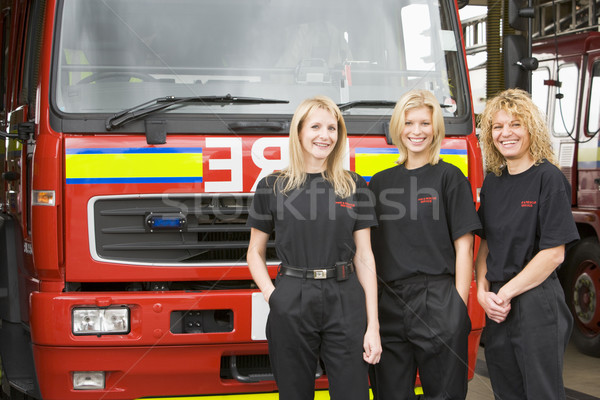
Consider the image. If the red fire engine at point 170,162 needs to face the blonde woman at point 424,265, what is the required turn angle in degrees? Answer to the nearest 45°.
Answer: approximately 45° to its left

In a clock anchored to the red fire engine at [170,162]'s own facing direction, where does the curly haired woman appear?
The curly haired woman is roughly at 10 o'clock from the red fire engine.

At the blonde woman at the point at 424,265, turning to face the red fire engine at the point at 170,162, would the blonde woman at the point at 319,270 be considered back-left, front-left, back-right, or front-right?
front-left

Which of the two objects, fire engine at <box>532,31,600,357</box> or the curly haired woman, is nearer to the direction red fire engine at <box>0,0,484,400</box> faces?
the curly haired woman

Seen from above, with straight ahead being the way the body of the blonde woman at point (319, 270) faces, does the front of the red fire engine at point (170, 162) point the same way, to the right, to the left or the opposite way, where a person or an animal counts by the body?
the same way

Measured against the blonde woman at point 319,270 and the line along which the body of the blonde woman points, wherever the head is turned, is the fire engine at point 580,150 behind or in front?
behind

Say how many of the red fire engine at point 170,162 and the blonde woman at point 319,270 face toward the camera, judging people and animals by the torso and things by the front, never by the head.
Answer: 2

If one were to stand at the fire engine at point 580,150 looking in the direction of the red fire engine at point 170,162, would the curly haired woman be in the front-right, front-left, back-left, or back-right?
front-left

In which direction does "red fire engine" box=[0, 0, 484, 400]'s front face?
toward the camera

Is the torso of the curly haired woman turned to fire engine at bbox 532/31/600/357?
no

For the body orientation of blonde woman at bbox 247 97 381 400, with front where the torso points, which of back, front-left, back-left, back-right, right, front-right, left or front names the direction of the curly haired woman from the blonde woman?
left

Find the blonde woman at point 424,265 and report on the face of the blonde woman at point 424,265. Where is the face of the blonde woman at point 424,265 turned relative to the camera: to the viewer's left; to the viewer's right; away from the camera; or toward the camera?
toward the camera

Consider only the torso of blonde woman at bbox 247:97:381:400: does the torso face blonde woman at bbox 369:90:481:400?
no

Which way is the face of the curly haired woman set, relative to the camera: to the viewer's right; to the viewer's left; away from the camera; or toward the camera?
toward the camera

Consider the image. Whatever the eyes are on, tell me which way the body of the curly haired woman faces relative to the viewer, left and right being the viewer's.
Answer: facing the viewer and to the left of the viewer
